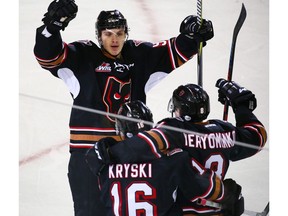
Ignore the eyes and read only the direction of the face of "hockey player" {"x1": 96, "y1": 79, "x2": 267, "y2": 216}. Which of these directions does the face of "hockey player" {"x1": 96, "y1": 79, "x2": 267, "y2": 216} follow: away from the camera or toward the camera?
away from the camera

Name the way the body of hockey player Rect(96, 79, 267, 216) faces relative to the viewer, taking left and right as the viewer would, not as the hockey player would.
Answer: facing away from the viewer and to the left of the viewer

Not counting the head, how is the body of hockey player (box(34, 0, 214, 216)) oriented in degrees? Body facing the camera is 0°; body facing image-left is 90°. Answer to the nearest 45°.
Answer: approximately 0°

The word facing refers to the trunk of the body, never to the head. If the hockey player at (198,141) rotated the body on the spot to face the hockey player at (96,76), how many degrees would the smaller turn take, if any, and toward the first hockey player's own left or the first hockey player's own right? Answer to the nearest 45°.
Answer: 0° — they already face them
